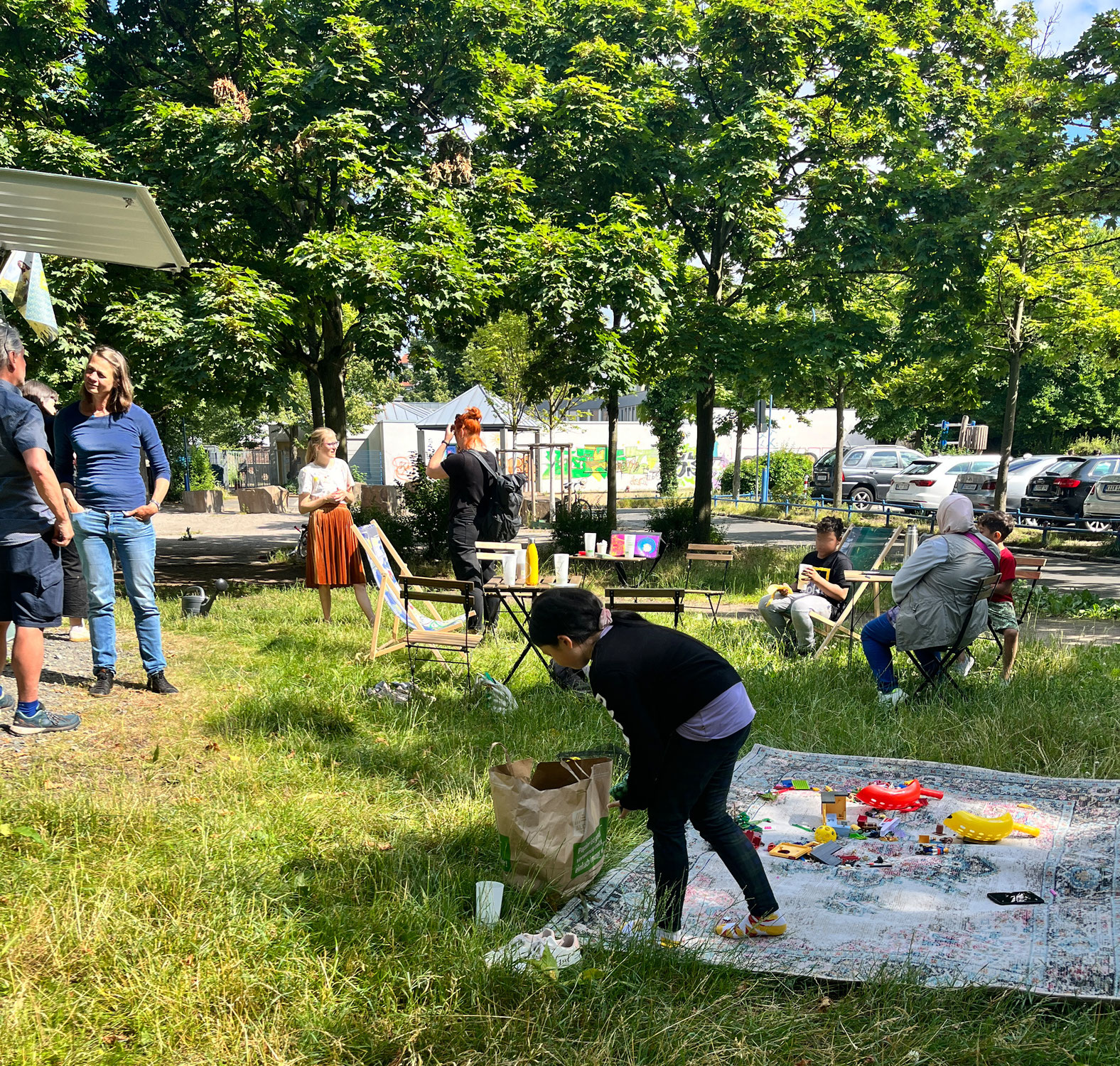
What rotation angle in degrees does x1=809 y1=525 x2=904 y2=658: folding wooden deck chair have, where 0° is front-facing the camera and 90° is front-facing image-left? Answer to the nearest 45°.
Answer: approximately 45°

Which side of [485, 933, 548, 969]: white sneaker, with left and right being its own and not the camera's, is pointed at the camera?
left

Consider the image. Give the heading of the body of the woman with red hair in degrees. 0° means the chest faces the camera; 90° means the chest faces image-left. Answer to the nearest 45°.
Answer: approximately 135°

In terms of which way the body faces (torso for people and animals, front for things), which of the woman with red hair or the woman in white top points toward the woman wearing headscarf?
the woman in white top

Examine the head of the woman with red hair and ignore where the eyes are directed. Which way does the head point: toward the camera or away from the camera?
away from the camera

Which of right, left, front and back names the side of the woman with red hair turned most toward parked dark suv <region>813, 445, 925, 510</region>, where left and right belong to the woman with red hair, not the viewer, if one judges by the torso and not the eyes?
right
